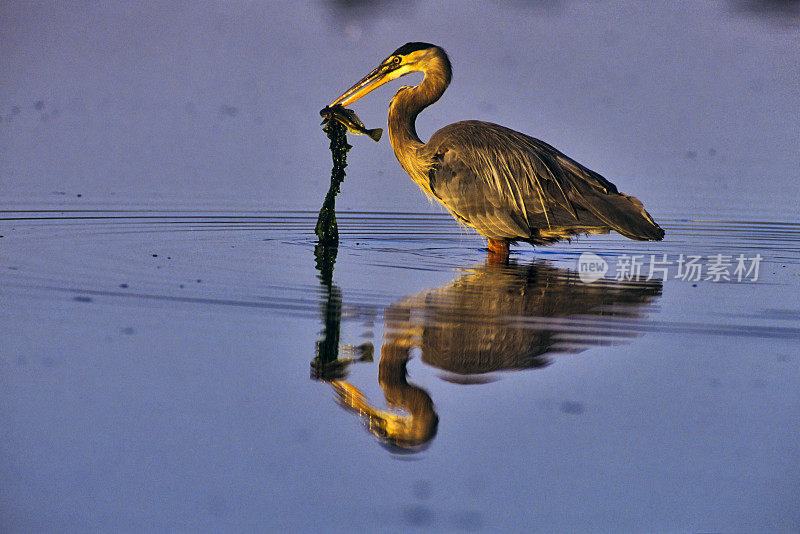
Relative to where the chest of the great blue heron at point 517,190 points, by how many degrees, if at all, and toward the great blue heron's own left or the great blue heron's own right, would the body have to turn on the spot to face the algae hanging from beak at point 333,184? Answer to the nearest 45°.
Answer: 0° — it already faces it

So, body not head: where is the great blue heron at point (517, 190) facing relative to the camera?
to the viewer's left
